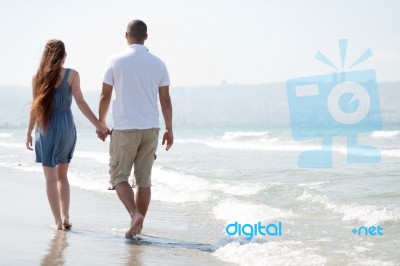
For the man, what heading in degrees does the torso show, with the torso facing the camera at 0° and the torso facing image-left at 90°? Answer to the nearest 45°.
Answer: approximately 180°

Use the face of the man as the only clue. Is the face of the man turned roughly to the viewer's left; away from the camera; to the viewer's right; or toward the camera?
away from the camera

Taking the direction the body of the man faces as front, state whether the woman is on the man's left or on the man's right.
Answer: on the man's left

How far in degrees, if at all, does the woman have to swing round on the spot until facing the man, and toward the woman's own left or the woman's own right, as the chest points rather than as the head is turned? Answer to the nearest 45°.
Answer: approximately 135° to the woman's own right

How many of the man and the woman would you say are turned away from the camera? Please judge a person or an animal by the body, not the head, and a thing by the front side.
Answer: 2

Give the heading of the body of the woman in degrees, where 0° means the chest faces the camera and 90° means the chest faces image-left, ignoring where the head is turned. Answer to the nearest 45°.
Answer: approximately 180°
